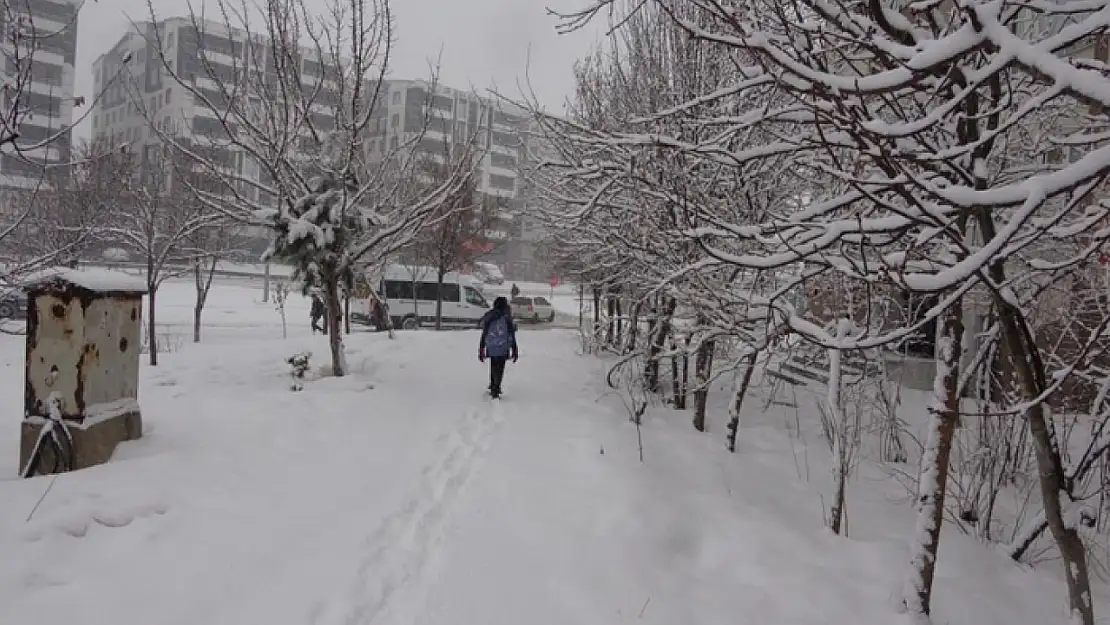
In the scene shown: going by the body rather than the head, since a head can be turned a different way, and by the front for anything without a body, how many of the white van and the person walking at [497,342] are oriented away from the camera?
1

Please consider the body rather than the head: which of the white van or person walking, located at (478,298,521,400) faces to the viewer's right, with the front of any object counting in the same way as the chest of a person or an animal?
the white van

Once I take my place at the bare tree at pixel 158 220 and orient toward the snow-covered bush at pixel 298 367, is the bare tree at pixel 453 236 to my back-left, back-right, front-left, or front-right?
back-left

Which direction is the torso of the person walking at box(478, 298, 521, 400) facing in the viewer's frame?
away from the camera

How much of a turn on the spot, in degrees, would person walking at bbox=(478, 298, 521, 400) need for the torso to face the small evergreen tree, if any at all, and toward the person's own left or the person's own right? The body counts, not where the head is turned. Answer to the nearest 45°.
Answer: approximately 90° to the person's own left

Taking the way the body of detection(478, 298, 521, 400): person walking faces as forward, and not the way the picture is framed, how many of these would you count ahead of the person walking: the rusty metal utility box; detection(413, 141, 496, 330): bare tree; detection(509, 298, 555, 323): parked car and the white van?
3

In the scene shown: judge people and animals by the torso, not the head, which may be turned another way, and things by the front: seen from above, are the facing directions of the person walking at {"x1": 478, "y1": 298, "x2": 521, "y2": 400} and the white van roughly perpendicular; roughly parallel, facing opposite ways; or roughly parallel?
roughly perpendicular

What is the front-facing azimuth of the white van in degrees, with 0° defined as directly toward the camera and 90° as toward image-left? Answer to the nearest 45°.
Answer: approximately 270°

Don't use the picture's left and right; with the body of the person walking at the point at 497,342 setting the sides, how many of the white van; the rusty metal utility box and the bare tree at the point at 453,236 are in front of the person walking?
2

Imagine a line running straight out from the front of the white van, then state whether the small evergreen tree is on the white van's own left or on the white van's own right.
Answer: on the white van's own right

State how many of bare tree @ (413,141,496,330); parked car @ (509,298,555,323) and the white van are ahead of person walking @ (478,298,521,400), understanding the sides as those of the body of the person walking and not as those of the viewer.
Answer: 3

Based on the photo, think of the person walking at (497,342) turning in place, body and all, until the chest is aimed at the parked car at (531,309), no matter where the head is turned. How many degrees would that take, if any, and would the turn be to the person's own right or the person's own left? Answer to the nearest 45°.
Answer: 0° — they already face it
